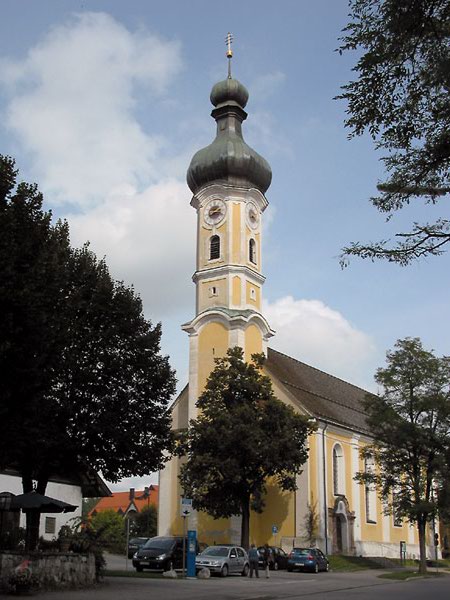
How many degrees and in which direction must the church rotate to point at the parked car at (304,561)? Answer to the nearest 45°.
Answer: approximately 45° to its left

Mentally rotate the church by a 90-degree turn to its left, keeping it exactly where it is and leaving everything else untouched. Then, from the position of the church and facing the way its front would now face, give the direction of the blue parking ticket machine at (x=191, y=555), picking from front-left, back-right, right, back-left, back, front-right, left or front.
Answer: front-right

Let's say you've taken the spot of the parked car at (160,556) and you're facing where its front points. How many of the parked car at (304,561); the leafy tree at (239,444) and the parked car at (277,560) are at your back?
3

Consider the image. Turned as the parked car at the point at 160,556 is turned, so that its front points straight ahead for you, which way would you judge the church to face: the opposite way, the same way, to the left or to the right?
the same way

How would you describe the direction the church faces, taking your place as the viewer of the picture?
facing the viewer and to the left of the viewer

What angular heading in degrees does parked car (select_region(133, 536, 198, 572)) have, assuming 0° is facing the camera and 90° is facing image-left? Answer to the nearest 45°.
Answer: approximately 45°

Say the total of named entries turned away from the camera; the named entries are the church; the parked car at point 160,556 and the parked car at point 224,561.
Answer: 0

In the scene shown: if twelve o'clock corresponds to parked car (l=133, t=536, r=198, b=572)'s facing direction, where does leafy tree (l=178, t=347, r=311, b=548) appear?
The leafy tree is roughly at 6 o'clock from the parked car.

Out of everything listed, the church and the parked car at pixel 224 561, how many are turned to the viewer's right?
0

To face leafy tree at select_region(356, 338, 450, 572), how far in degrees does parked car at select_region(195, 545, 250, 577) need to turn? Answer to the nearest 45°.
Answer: approximately 180°

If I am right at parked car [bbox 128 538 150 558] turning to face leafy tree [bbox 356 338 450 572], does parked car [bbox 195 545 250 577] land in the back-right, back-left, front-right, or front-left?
front-right

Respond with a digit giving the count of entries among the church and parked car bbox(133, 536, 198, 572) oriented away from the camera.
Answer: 0

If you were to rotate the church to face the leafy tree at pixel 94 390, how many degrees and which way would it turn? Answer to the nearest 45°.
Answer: approximately 45° to its left

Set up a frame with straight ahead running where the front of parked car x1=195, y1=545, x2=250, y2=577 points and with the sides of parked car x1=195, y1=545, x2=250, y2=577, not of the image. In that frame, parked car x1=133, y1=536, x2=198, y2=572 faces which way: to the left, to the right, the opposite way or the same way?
the same way
